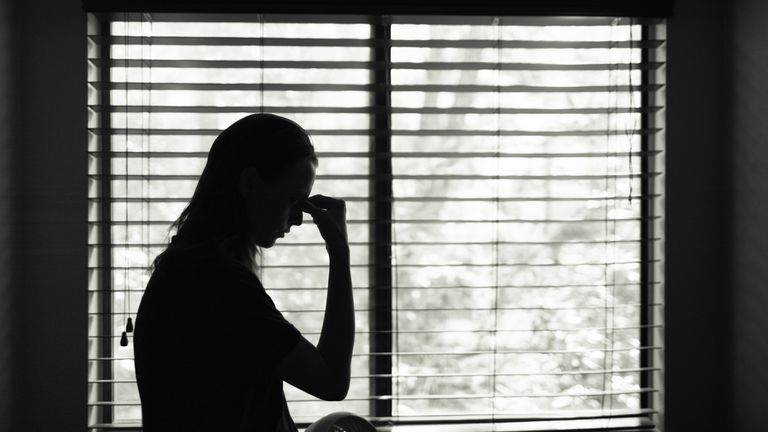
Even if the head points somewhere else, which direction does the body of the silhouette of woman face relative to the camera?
to the viewer's right

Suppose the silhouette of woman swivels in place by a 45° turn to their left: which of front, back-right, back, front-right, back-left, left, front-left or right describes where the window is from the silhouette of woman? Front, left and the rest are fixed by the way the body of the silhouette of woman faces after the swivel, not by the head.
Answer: front
